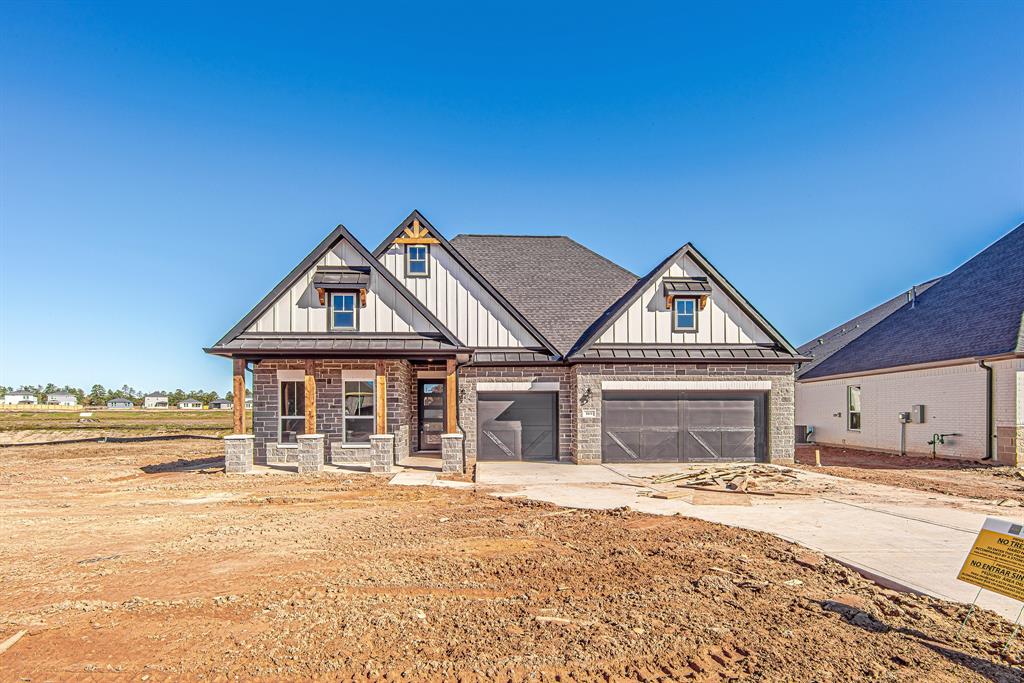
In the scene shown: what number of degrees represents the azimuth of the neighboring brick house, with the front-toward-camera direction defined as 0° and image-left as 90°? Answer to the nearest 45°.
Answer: approximately 315°

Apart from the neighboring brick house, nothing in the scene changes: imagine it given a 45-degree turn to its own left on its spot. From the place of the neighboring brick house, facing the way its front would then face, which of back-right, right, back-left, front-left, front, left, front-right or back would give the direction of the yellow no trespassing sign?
right

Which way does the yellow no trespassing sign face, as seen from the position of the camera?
facing the viewer
